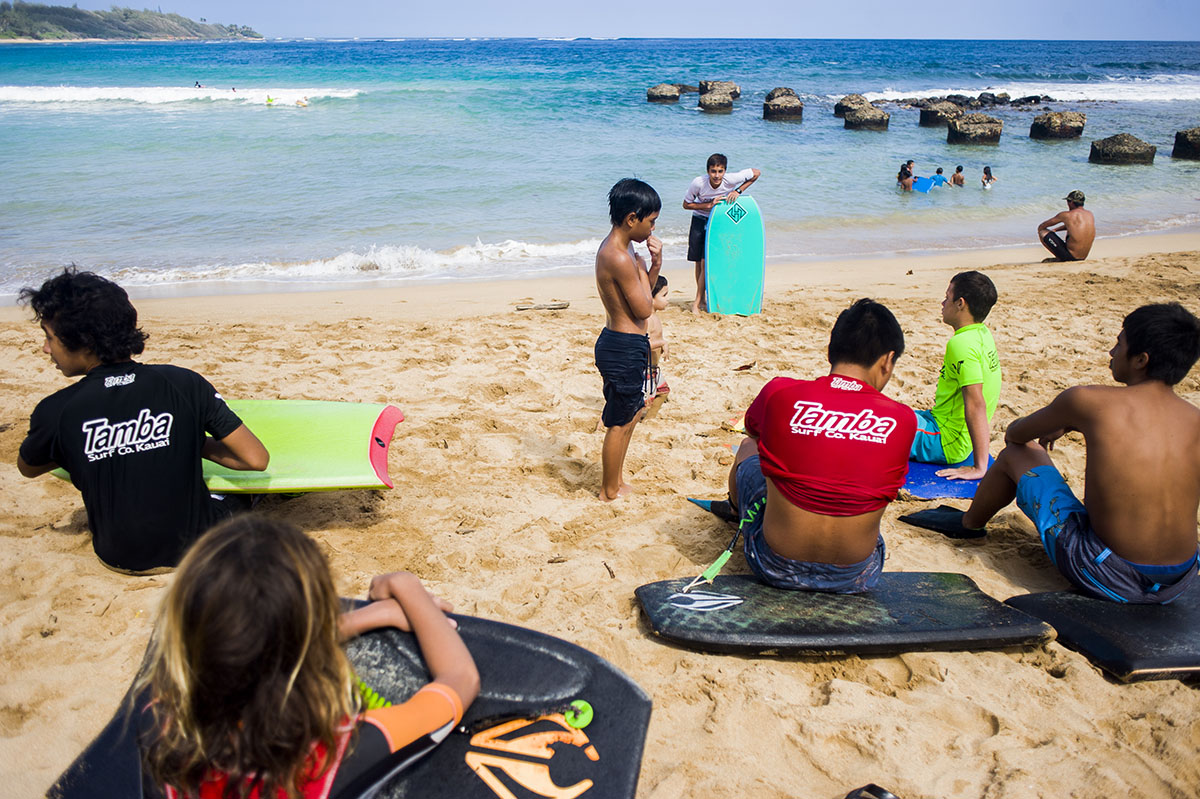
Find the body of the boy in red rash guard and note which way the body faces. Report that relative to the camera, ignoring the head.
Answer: away from the camera

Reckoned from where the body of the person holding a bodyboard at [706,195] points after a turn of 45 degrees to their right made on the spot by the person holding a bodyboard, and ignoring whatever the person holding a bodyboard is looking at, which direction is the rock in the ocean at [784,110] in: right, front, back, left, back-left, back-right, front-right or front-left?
back-right

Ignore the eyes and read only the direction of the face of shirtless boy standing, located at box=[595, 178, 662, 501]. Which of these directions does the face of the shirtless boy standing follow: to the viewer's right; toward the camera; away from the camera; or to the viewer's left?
to the viewer's right

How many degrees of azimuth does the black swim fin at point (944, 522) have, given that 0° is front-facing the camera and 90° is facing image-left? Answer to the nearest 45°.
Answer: approximately 90°

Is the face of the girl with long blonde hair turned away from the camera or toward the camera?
away from the camera

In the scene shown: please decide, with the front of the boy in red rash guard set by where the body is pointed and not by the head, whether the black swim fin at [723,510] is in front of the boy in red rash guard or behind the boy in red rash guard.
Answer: in front

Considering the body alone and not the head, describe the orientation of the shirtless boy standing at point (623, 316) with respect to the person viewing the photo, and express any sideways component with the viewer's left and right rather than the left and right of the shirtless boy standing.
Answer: facing to the right of the viewer
